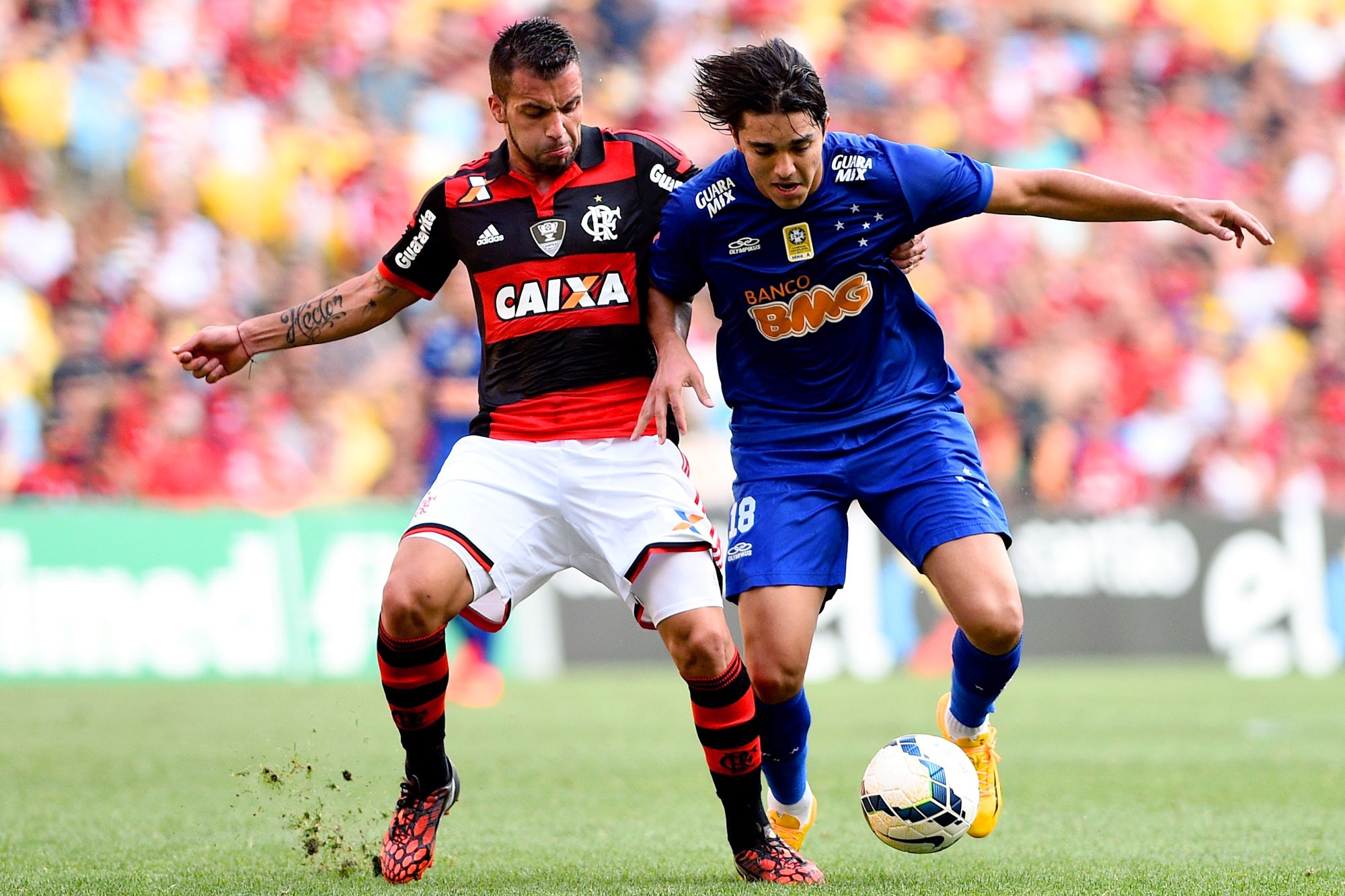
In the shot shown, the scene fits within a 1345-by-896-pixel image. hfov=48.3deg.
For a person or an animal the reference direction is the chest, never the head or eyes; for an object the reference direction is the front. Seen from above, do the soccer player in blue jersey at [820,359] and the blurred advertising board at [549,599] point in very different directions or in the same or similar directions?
same or similar directions

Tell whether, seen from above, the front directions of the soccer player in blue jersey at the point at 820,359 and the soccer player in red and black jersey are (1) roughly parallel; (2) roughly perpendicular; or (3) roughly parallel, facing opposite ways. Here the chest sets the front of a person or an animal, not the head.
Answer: roughly parallel

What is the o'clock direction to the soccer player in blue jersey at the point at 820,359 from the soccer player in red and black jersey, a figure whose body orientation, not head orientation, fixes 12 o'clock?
The soccer player in blue jersey is roughly at 9 o'clock from the soccer player in red and black jersey.

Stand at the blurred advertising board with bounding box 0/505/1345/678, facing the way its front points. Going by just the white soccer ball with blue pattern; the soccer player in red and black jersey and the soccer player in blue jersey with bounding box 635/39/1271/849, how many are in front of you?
3

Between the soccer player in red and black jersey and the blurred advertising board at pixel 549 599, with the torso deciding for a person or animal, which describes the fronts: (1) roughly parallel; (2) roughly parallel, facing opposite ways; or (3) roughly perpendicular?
roughly parallel

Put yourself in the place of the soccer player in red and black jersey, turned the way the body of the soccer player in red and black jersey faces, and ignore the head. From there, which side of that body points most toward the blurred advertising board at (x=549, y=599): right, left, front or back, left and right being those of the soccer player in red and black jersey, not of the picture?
back

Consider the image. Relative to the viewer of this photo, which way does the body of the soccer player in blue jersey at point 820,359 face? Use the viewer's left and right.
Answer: facing the viewer

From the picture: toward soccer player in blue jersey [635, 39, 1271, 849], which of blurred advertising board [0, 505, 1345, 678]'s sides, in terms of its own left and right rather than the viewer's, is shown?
front

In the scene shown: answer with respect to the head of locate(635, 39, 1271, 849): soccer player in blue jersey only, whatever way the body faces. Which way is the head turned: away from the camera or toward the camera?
toward the camera

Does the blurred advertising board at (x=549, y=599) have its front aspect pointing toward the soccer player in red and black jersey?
yes

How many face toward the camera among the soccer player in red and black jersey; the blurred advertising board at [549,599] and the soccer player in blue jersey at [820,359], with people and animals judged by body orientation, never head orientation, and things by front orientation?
3
